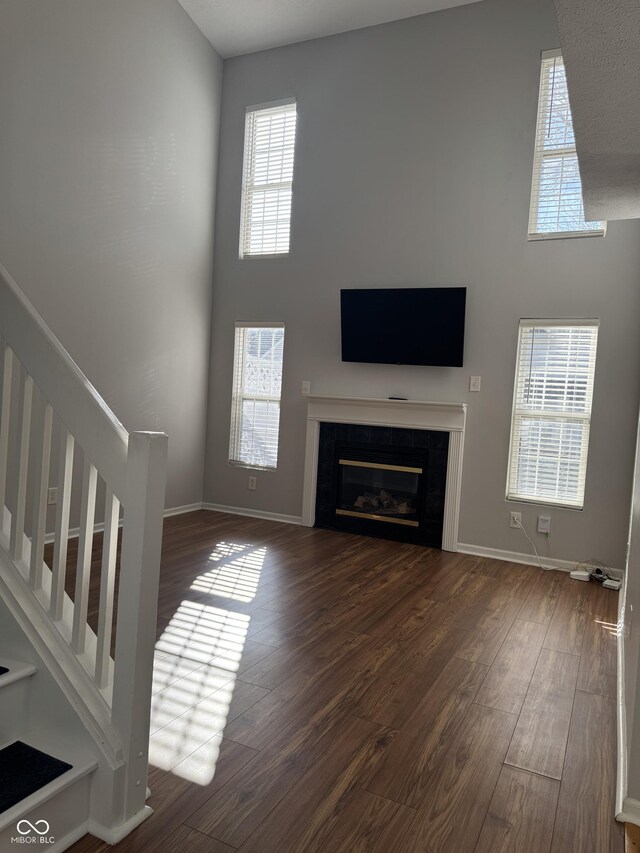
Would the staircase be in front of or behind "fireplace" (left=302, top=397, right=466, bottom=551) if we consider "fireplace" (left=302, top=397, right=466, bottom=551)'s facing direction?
in front

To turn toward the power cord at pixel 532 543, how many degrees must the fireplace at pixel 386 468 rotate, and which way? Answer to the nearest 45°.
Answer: approximately 135° to its left

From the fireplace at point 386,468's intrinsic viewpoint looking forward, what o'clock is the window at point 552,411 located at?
The window is roughly at 8 o'clock from the fireplace.

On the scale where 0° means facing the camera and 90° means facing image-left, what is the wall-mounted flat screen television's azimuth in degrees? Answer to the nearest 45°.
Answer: approximately 45°
